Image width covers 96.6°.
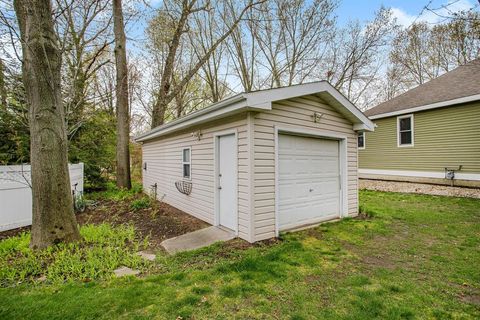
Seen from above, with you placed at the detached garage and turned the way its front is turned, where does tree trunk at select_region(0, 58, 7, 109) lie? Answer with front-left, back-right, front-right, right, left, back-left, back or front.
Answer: back-right

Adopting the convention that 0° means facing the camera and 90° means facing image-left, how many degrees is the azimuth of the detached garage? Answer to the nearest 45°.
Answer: approximately 315°

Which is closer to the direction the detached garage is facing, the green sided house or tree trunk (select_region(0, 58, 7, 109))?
the green sided house

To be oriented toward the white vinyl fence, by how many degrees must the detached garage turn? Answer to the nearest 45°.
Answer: approximately 135° to its right

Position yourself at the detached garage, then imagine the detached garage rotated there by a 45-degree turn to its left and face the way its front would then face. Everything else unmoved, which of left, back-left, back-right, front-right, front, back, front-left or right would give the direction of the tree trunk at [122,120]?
back-left

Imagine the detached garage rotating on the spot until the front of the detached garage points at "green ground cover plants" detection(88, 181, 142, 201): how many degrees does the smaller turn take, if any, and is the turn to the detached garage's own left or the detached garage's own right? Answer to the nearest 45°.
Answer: approximately 180°

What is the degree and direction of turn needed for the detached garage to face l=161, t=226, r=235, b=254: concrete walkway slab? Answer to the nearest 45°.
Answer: approximately 90° to its right

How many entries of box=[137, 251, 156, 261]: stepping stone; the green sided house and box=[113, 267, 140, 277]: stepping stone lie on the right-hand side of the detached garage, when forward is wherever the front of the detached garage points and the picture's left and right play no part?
2

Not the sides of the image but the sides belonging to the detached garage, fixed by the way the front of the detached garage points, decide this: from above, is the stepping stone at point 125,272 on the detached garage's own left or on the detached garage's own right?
on the detached garage's own right

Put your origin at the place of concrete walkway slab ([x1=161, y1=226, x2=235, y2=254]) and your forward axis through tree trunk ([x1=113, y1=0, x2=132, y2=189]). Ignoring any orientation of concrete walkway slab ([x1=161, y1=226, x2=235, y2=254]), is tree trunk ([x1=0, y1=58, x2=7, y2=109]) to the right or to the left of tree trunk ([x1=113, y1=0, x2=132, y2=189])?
left
